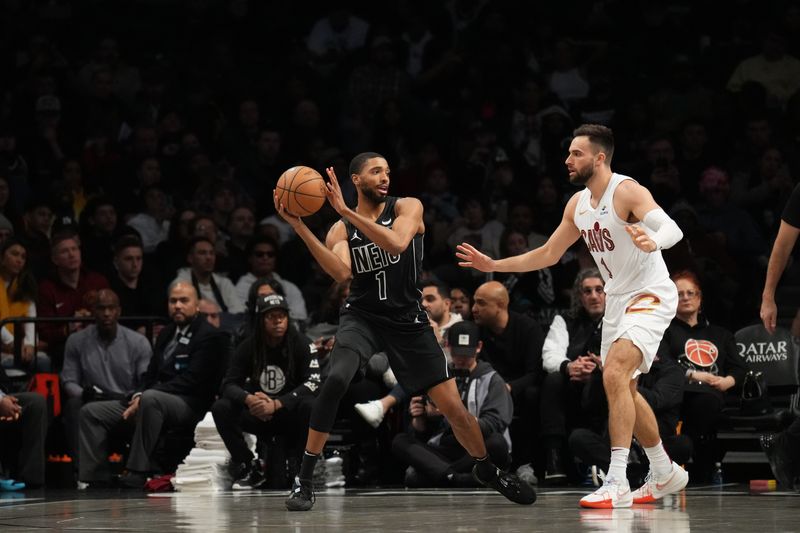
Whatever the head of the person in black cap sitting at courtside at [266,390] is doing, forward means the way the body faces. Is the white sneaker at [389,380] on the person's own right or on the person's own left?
on the person's own left

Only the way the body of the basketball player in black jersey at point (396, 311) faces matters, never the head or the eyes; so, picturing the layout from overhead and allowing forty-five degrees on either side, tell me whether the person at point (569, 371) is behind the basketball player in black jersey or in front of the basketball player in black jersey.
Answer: behind

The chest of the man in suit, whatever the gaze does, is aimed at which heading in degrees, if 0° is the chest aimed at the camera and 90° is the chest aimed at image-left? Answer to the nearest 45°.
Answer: approximately 45°

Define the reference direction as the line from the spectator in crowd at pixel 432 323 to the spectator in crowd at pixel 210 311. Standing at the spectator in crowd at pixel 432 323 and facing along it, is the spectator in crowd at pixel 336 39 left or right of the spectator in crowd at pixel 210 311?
right

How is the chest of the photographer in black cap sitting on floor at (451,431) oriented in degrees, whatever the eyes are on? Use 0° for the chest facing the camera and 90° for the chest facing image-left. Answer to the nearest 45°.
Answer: approximately 45°

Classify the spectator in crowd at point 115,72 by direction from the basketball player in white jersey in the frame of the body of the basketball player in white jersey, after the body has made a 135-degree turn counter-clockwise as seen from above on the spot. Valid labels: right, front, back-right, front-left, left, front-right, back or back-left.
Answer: back-left

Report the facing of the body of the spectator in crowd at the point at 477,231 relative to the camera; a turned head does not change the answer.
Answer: toward the camera

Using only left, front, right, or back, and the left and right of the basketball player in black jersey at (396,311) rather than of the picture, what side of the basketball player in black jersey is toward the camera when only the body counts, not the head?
front

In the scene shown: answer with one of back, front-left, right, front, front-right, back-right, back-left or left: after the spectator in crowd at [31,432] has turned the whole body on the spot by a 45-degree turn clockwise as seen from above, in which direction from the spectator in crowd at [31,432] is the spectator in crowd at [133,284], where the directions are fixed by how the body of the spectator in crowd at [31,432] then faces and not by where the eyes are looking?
back-left

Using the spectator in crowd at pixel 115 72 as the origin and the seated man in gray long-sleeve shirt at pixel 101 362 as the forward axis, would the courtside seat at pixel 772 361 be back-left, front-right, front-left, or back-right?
front-left

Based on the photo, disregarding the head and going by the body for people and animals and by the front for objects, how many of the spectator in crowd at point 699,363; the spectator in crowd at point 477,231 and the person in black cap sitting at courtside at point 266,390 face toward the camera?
3

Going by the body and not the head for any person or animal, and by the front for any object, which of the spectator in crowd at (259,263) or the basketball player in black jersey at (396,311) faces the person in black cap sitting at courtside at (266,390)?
the spectator in crowd at (259,263)

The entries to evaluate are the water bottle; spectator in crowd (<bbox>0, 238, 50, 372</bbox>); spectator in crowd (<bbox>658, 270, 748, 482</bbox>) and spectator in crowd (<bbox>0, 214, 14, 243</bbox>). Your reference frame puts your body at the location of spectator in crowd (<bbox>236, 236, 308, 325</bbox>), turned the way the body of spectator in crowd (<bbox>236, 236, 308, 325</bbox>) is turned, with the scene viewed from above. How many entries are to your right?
2

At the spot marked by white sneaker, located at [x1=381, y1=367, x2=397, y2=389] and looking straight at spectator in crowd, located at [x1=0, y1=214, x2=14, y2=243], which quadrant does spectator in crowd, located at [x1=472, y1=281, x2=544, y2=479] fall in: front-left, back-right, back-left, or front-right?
back-right
